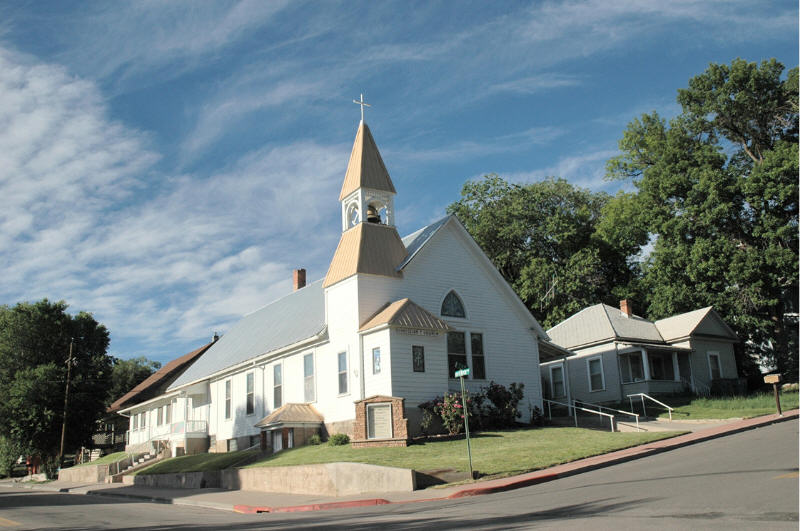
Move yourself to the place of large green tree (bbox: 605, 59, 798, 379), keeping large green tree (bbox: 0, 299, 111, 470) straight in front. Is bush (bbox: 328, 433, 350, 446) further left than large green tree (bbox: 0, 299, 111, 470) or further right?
left

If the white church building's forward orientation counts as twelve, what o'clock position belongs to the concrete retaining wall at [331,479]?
The concrete retaining wall is roughly at 2 o'clock from the white church building.

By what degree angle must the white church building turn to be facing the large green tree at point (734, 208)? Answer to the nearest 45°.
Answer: approximately 90° to its left

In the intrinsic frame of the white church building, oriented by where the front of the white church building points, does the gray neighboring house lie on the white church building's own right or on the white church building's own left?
on the white church building's own left

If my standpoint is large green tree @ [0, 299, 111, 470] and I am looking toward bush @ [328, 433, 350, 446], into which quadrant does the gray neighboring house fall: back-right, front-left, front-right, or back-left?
front-left

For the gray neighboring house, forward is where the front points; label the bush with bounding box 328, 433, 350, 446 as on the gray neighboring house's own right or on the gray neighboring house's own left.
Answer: on the gray neighboring house's own right

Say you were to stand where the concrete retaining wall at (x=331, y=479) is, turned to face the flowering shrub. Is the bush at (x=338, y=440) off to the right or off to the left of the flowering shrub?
left

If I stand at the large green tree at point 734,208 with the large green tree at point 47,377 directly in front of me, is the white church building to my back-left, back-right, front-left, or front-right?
front-left

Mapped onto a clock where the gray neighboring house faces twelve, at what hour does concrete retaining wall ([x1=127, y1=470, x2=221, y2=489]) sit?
The concrete retaining wall is roughly at 3 o'clock from the gray neighboring house.

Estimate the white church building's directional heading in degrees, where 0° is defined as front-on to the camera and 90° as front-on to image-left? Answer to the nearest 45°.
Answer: approximately 315°

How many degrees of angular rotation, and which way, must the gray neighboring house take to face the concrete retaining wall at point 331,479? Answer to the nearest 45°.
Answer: approximately 45° to its right

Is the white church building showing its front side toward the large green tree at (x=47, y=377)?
no
